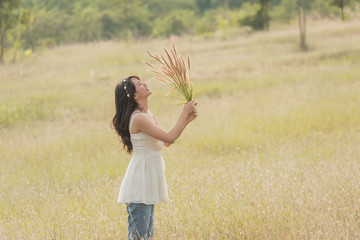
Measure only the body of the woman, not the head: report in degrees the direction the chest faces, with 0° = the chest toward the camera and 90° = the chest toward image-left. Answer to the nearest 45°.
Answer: approximately 270°

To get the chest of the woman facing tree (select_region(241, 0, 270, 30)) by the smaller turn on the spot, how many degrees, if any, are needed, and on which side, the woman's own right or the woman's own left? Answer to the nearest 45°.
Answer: approximately 90° to the woman's own left

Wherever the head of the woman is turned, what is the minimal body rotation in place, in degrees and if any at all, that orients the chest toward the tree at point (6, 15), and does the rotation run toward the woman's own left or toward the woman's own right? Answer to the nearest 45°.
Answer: approximately 90° to the woman's own left

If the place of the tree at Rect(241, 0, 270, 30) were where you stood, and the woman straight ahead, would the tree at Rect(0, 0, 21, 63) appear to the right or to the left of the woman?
right

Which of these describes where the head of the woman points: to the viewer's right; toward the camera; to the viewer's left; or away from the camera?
to the viewer's right
